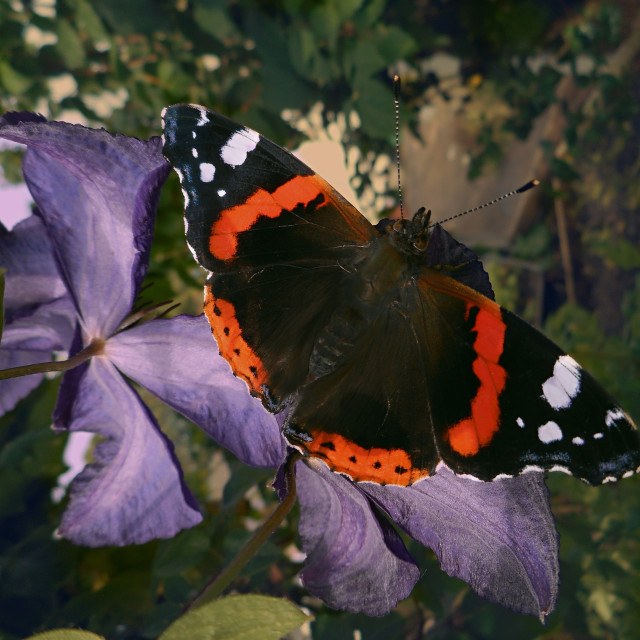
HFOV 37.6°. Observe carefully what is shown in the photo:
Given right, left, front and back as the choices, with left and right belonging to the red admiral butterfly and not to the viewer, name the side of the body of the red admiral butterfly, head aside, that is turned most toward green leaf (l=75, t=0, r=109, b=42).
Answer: left

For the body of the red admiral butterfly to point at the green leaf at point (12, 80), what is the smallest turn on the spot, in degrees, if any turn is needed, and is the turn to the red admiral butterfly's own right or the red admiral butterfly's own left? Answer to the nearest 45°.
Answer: approximately 90° to the red admiral butterfly's own left

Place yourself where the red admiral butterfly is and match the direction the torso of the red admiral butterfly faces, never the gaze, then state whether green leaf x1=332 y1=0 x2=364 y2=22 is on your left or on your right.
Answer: on your left

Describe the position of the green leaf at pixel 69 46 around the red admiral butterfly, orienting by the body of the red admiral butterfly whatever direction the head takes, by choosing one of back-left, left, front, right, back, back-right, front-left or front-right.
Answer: left

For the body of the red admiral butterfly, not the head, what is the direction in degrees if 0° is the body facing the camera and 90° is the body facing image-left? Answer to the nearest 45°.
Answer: approximately 225°
